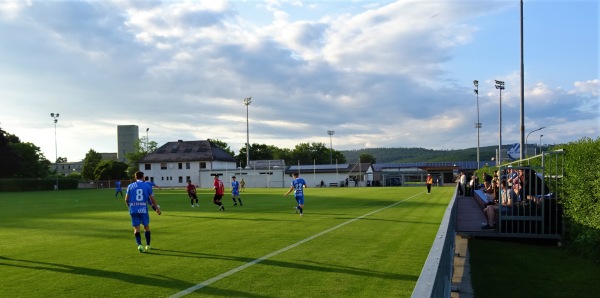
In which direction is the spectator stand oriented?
to the viewer's left

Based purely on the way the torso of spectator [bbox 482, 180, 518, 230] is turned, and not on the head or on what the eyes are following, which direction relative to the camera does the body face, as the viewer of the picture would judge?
to the viewer's left

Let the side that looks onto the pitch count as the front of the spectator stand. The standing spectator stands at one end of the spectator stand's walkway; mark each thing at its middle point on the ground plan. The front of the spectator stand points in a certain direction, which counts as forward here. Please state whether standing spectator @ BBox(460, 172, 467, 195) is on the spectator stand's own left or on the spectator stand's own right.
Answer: on the spectator stand's own right

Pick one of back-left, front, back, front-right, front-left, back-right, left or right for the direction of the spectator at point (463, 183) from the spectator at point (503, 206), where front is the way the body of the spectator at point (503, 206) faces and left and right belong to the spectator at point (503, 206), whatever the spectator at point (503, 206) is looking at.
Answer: right
